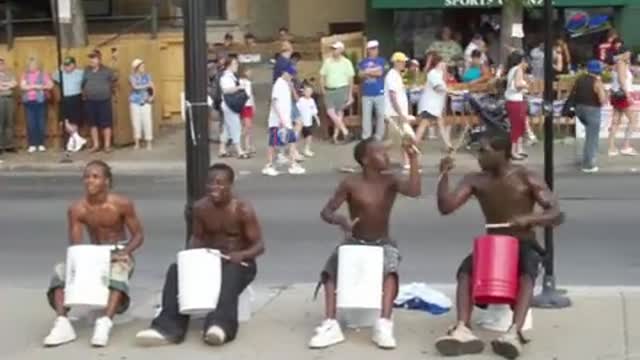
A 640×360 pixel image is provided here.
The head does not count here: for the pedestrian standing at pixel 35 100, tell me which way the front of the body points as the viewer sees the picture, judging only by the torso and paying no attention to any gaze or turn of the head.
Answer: toward the camera

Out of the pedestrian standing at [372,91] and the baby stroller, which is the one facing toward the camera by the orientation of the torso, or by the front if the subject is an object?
the pedestrian standing

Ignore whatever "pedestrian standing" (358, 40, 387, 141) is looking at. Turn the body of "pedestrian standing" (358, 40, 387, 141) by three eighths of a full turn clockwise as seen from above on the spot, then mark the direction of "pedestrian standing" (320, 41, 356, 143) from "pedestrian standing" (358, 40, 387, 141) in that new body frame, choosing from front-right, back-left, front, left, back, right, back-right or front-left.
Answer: front

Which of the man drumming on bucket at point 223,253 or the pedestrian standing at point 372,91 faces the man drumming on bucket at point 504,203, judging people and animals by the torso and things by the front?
the pedestrian standing

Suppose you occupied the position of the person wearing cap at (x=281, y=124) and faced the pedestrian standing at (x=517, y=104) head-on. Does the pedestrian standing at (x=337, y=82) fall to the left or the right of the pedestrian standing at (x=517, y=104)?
left

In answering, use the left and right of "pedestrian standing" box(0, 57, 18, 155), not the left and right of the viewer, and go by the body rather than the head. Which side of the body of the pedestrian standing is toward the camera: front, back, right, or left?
front

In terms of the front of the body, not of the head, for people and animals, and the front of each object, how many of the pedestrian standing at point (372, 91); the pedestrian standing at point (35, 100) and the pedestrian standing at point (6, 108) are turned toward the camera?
3

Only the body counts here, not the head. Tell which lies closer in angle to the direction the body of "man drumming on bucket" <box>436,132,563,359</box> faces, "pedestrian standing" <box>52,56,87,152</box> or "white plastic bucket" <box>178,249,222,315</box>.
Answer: the white plastic bucket

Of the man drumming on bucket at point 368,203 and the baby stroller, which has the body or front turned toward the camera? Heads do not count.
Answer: the man drumming on bucket

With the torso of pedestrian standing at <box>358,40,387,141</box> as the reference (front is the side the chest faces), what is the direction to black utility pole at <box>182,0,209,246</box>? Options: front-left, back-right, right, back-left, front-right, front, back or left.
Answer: front

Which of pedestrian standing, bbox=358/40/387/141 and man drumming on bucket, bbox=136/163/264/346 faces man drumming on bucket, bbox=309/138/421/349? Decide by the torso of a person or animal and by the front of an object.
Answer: the pedestrian standing

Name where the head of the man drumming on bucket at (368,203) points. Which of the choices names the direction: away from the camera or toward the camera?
toward the camera
